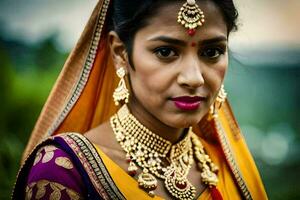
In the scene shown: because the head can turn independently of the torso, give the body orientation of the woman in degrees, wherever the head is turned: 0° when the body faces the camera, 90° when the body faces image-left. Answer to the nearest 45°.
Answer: approximately 315°
